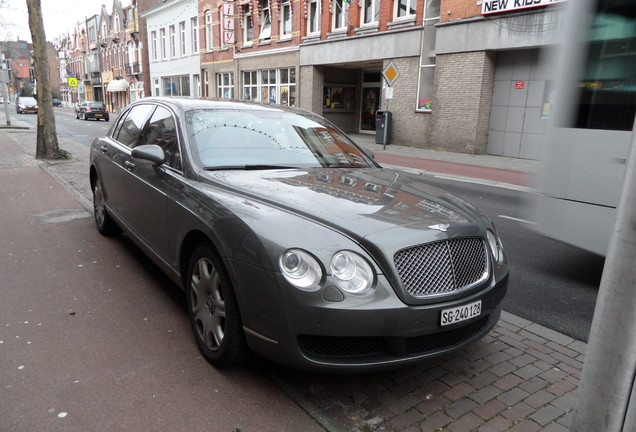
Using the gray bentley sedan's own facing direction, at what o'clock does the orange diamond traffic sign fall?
The orange diamond traffic sign is roughly at 8 o'clock from the gray bentley sedan.

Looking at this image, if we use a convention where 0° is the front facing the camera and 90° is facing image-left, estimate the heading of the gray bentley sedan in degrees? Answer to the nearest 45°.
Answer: approximately 315°

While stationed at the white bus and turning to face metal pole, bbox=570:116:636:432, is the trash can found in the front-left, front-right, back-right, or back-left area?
back-right

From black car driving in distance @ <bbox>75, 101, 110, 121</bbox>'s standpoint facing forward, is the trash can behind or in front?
behind

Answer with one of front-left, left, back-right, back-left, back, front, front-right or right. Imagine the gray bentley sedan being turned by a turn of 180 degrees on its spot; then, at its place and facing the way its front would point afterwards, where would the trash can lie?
front-right

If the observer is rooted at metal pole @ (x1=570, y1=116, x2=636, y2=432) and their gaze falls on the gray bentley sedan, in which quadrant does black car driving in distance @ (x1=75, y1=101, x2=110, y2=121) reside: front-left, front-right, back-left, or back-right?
front-right

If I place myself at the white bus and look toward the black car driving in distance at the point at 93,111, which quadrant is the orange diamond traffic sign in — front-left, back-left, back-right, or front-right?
front-right

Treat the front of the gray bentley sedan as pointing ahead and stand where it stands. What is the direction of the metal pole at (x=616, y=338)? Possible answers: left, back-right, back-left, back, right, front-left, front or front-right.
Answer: front

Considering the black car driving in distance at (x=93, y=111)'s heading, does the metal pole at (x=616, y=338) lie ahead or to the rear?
to the rear

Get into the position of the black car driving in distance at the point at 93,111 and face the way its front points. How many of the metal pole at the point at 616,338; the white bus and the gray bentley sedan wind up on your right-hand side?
0

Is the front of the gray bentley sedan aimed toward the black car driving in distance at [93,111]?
no

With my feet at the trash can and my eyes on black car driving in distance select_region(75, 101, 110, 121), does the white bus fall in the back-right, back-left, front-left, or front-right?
back-left

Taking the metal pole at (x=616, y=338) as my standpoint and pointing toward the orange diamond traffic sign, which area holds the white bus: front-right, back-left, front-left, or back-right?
front-right

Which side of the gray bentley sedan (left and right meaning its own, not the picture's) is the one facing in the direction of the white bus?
left

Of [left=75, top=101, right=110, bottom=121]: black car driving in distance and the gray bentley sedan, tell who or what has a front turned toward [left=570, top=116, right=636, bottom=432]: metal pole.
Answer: the gray bentley sedan
